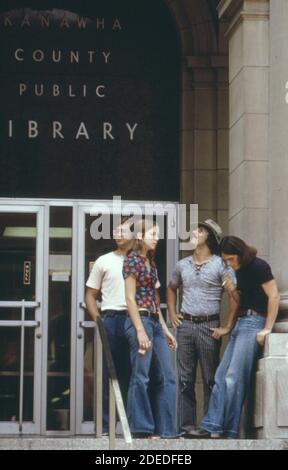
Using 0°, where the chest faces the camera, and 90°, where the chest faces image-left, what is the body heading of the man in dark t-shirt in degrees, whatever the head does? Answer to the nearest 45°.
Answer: approximately 45°

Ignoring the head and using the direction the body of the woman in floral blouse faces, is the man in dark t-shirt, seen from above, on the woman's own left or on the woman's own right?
on the woman's own left

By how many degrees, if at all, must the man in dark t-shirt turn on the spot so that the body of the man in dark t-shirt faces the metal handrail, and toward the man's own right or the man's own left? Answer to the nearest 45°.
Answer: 0° — they already face it

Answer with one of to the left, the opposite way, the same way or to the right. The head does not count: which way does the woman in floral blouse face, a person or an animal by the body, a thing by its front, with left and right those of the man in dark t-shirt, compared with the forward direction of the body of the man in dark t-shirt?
to the left

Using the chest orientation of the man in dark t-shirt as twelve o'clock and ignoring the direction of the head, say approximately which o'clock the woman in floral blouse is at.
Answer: The woman in floral blouse is roughly at 1 o'clock from the man in dark t-shirt.

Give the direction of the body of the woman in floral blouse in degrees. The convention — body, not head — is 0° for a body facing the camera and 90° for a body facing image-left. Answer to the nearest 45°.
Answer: approximately 315°

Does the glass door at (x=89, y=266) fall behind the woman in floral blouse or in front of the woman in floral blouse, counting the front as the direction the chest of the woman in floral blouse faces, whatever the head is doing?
behind

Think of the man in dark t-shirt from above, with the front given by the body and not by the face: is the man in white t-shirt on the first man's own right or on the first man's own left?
on the first man's own right
